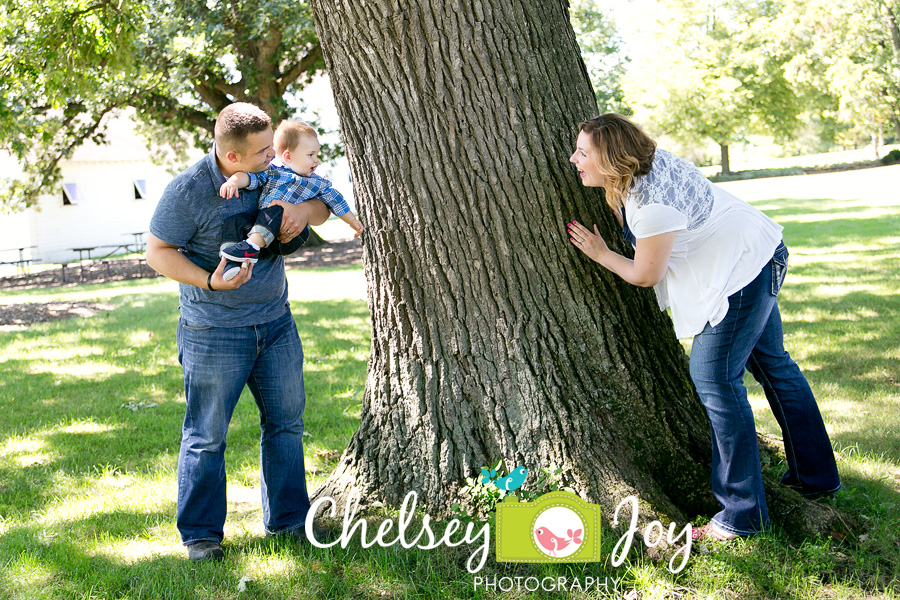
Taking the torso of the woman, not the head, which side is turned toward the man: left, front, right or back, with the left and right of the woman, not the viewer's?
front

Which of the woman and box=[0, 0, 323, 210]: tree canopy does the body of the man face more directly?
the woman

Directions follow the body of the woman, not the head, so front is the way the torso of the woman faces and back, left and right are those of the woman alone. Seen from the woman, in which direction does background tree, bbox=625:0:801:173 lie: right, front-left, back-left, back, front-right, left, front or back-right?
right

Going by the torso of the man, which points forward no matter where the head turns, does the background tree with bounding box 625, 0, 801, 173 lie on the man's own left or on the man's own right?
on the man's own left

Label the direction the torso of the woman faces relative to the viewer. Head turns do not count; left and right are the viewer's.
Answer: facing to the left of the viewer

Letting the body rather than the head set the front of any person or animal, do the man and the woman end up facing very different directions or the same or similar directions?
very different directions

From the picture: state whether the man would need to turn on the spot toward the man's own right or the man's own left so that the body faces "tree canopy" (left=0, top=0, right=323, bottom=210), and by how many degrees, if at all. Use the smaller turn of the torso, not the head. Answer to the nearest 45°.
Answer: approximately 135° to the man's own left

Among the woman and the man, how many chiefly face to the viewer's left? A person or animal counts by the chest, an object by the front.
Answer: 1

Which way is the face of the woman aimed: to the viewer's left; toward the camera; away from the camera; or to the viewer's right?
to the viewer's left

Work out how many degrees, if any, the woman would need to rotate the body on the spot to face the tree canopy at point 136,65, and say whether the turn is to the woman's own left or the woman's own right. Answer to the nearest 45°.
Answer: approximately 45° to the woman's own right

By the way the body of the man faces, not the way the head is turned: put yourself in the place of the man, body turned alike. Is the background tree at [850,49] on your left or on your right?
on your left

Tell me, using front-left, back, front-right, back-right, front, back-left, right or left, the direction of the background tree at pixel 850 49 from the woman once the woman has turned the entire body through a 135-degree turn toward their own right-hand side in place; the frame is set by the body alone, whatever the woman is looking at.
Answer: front-left
